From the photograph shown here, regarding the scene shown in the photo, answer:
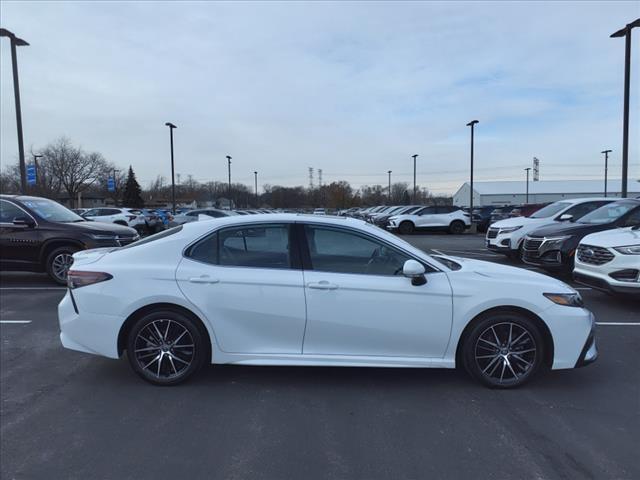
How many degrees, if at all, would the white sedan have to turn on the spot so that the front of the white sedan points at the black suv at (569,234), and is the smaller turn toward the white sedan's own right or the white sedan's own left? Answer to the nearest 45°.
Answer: approximately 45° to the white sedan's own left

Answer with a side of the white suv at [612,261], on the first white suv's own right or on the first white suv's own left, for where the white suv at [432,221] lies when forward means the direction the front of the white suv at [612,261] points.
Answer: on the first white suv's own right

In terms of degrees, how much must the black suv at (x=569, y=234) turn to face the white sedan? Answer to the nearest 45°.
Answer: approximately 45° to its left

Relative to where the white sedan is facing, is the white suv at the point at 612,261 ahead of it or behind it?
ahead

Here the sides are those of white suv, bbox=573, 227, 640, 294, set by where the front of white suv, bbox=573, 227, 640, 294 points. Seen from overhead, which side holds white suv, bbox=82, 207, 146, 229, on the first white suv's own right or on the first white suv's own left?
on the first white suv's own right

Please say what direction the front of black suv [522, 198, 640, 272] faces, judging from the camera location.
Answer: facing the viewer and to the left of the viewer

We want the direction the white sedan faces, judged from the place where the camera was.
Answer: facing to the right of the viewer

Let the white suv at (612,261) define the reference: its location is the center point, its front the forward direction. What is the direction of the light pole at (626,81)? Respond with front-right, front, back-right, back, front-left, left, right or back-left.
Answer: back-right

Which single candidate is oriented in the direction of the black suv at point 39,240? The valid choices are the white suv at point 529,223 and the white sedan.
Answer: the white suv

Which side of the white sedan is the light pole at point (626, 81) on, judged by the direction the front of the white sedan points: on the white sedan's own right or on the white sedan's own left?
on the white sedan's own left
